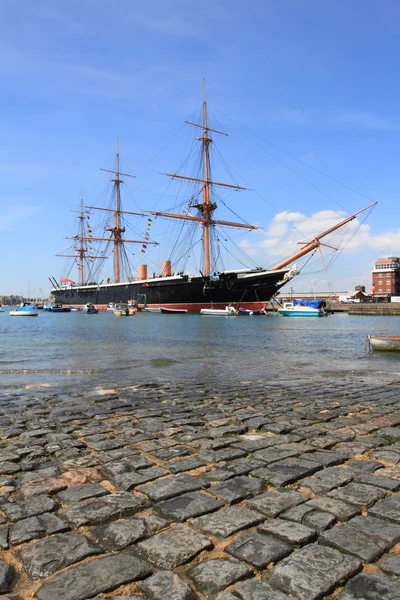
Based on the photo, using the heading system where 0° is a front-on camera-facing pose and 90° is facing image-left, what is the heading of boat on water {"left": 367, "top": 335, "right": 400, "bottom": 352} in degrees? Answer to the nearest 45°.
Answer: approximately 90°
